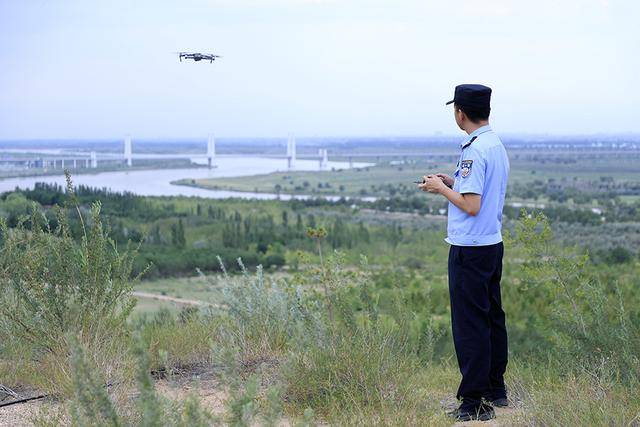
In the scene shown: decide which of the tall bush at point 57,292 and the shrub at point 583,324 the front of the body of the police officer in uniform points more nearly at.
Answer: the tall bush

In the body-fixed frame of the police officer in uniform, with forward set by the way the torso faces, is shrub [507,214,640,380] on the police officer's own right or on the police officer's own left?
on the police officer's own right

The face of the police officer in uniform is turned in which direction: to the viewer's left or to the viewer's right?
to the viewer's left

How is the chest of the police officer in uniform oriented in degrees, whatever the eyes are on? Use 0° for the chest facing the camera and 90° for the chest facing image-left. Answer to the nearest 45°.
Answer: approximately 135°

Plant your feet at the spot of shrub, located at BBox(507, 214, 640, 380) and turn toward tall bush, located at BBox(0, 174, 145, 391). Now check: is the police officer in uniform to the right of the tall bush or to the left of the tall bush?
left
